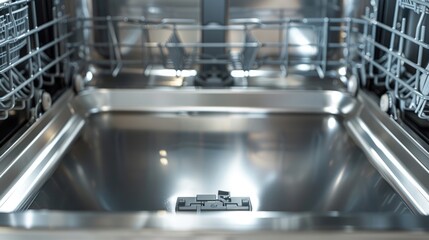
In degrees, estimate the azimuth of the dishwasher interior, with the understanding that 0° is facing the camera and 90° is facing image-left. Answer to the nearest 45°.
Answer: approximately 0°
